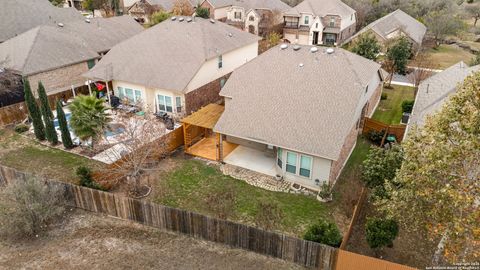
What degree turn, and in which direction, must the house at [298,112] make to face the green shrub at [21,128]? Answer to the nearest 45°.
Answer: approximately 135° to its left

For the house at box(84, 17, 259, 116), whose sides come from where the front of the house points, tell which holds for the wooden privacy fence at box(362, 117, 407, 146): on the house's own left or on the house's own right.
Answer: on the house's own right

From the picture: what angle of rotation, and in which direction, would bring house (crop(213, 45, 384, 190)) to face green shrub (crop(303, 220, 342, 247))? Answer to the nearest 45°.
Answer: approximately 135° to its right

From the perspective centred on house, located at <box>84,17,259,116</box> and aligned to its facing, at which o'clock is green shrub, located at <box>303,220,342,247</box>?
The green shrub is roughly at 4 o'clock from the house.

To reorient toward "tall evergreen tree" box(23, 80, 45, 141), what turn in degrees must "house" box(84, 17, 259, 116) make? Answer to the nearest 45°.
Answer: approximately 180°

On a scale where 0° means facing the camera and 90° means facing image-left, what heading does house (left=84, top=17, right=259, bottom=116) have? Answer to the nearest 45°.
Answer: approximately 225°

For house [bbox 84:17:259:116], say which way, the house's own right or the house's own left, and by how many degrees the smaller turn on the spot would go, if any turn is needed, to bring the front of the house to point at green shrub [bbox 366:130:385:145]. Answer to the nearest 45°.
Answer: approximately 90° to the house's own right

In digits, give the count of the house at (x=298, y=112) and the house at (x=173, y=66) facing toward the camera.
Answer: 0

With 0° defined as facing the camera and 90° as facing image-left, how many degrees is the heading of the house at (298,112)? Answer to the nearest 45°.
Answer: approximately 225°

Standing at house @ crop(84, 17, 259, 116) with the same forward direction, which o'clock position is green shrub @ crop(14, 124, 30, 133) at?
The green shrub is roughly at 7 o'clock from the house.
